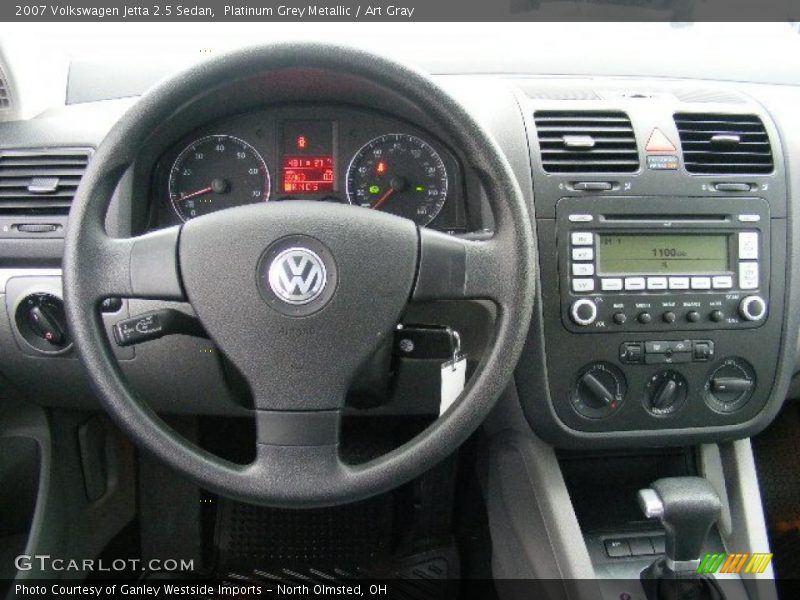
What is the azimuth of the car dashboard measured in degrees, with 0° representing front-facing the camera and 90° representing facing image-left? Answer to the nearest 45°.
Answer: approximately 0°

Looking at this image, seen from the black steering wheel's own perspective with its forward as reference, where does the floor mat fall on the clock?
The floor mat is roughly at 6 o'clock from the black steering wheel.

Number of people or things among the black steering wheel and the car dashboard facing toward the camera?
2
